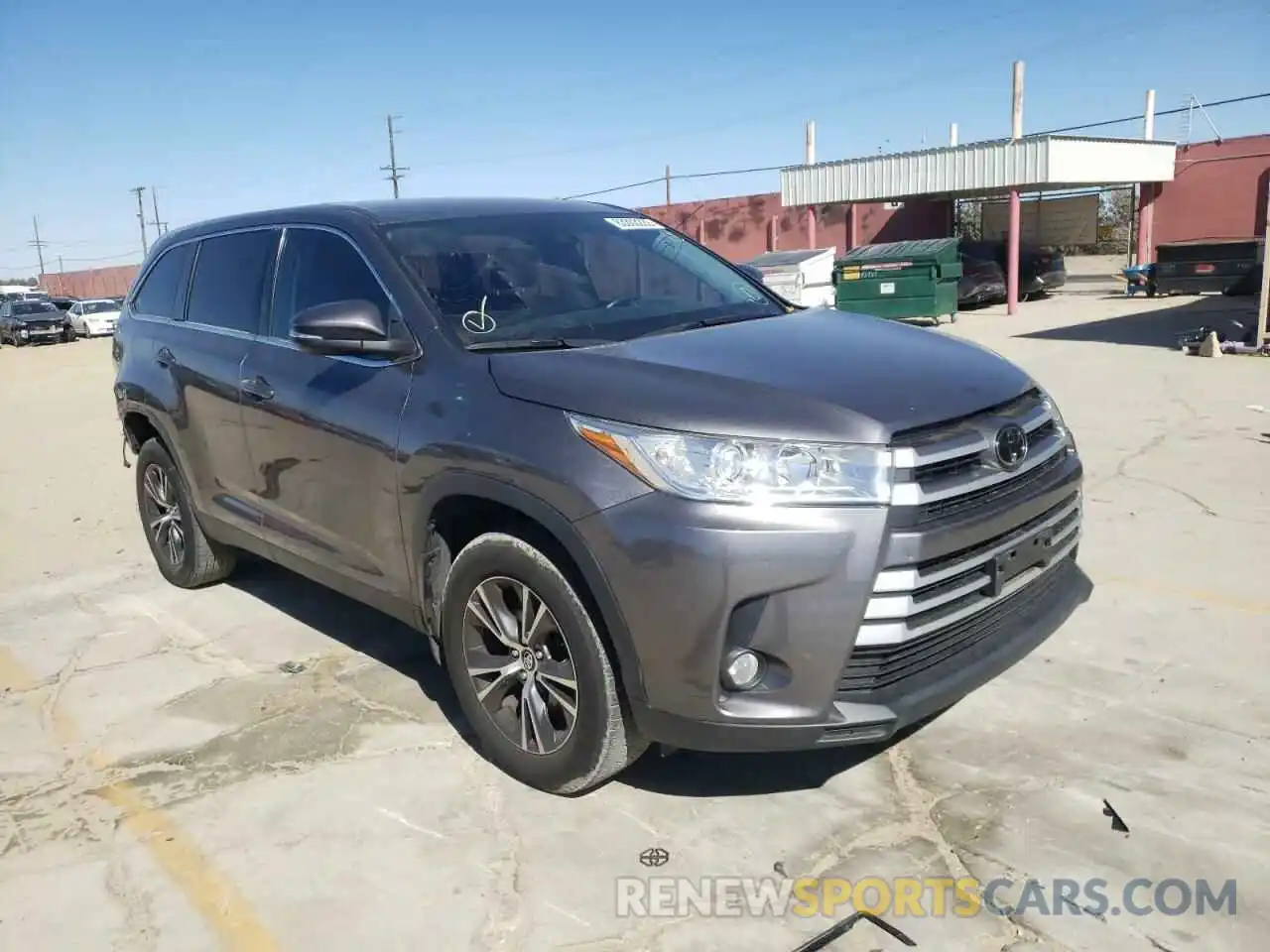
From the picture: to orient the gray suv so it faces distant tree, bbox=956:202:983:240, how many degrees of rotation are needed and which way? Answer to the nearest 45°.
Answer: approximately 135° to its left

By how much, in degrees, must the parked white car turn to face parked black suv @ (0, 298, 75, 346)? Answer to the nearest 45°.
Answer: approximately 90° to its right

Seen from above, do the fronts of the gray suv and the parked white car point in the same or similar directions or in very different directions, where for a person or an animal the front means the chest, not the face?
same or similar directions

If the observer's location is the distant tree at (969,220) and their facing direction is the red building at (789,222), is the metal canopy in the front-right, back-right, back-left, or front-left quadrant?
front-left

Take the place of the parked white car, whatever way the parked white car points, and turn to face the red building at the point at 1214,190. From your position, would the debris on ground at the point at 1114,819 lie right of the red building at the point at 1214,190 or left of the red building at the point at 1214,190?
right

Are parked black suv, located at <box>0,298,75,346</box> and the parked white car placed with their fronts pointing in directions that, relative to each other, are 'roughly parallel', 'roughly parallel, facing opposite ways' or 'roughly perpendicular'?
roughly parallel

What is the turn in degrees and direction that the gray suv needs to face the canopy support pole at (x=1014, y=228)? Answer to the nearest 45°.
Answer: approximately 90° to its left

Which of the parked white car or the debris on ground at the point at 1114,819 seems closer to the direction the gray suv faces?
the debris on ground

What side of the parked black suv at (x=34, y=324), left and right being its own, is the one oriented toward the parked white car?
left

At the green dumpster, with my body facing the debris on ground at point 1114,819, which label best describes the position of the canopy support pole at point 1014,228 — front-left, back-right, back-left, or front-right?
back-left

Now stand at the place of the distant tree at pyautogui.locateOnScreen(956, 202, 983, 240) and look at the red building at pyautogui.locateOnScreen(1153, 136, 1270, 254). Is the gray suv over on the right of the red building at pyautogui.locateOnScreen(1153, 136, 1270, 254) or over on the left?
right
